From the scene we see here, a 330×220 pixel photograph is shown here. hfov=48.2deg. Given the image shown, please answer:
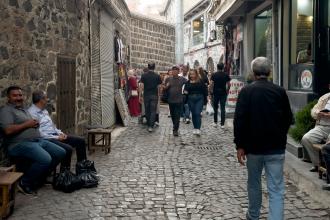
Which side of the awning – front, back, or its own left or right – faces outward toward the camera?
left

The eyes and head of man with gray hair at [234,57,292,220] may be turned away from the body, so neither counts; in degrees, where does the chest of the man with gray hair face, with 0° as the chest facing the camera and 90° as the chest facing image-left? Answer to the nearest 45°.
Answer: approximately 180°

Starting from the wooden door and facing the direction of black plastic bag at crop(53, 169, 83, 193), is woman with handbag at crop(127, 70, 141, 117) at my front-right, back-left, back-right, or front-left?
back-left

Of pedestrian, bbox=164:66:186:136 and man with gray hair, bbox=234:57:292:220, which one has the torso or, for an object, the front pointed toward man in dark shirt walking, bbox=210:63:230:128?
the man with gray hair

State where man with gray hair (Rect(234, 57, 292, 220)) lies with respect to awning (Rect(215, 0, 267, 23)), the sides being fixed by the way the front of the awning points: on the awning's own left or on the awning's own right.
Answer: on the awning's own left

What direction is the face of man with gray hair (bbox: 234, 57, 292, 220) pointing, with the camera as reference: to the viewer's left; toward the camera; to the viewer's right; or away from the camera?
away from the camera

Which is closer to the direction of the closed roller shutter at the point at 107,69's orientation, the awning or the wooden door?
the awning

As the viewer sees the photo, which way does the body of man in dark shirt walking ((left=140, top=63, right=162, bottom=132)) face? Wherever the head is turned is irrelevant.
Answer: away from the camera

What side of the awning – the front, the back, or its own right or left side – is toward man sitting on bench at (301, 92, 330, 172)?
left

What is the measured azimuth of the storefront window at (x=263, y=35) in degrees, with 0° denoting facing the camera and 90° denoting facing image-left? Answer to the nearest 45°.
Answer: approximately 45°

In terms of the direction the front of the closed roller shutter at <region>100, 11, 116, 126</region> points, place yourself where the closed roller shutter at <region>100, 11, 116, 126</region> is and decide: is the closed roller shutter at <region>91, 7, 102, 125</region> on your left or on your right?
on your right
